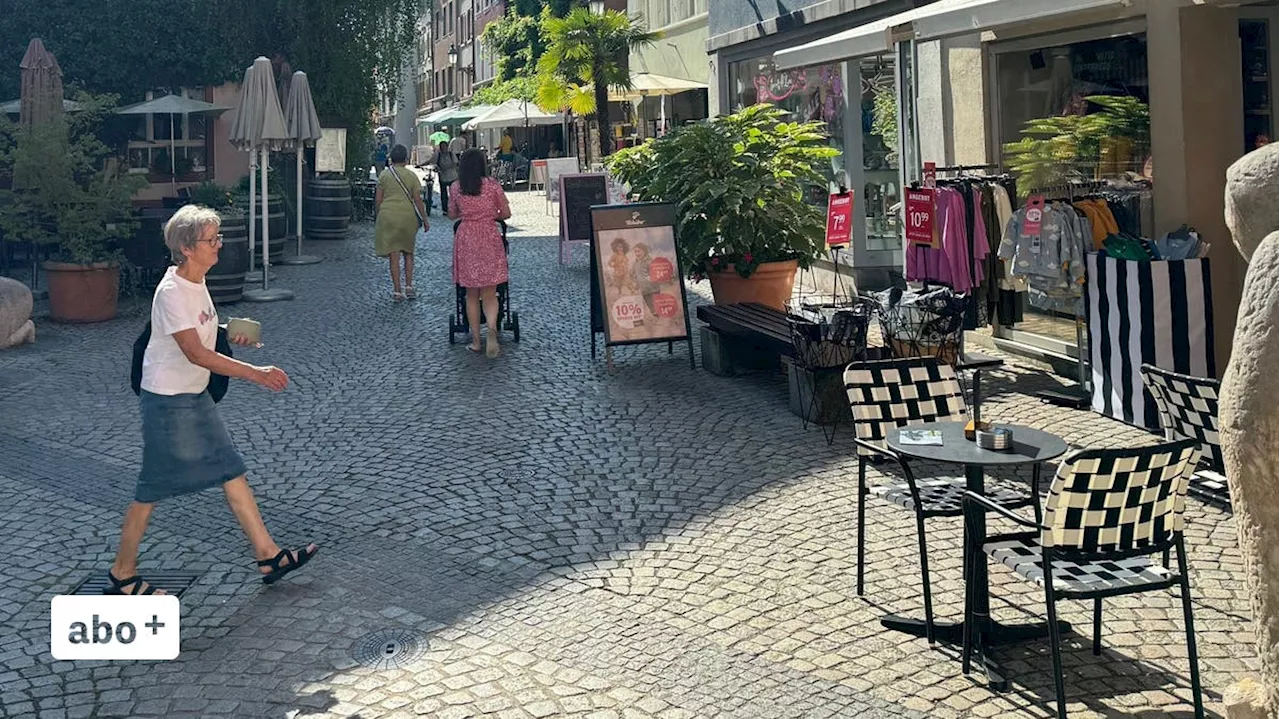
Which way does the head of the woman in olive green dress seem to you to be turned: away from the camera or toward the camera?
away from the camera

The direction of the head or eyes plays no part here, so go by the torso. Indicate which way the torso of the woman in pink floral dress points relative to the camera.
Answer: away from the camera

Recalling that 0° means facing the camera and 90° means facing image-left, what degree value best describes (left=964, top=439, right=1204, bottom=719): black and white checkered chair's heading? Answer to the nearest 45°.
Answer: approximately 135°

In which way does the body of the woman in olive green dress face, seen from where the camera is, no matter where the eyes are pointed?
away from the camera

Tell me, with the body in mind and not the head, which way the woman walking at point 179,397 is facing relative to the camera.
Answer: to the viewer's right

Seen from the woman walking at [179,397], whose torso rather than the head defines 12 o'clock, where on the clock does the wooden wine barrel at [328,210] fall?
The wooden wine barrel is roughly at 9 o'clock from the woman walking.

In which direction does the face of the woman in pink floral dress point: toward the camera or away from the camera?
away from the camera

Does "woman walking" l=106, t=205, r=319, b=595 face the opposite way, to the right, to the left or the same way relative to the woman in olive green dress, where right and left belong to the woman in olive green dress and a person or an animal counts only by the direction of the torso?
to the right
